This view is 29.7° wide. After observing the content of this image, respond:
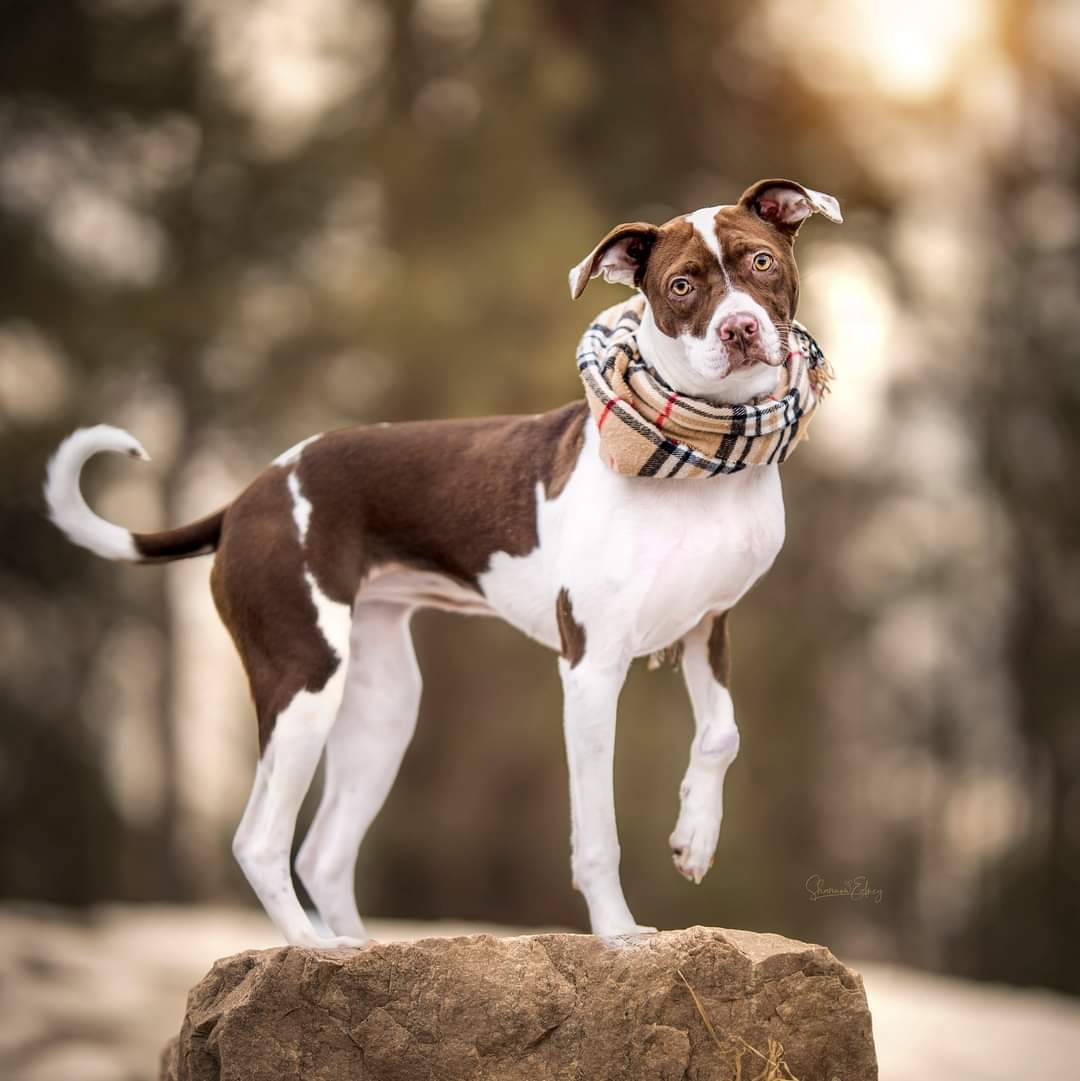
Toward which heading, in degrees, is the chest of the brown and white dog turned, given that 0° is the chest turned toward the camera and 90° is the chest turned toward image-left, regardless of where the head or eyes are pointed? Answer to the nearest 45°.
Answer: approximately 315°
